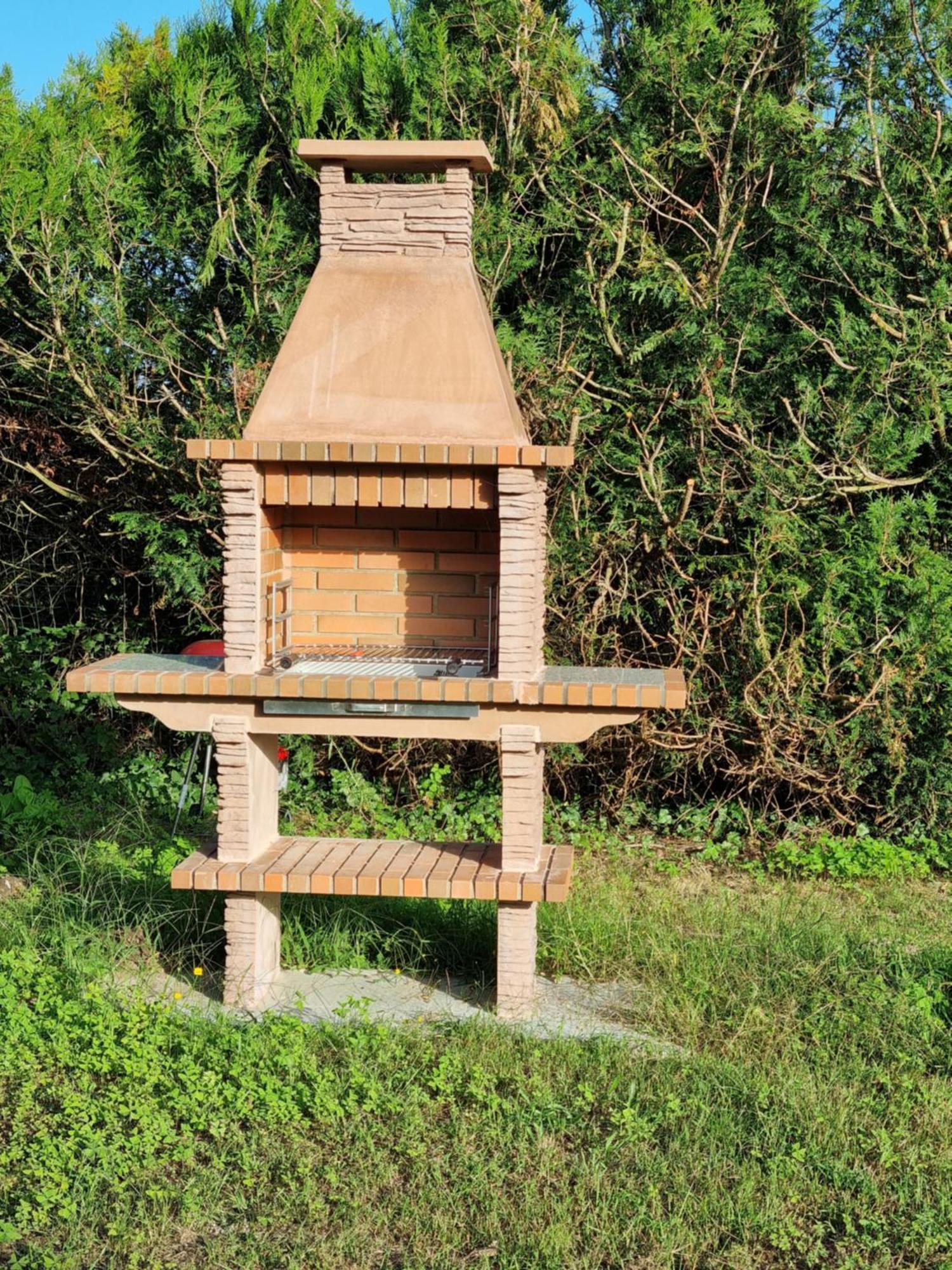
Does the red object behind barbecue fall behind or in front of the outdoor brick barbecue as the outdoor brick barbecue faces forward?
behind

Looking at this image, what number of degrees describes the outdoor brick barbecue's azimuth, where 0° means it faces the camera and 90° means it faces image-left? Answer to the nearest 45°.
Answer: approximately 0°
